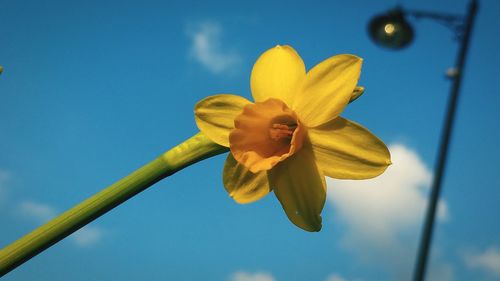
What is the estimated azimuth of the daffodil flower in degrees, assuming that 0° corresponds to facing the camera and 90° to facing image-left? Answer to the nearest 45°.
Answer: approximately 45°

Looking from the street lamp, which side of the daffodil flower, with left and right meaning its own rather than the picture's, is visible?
back
